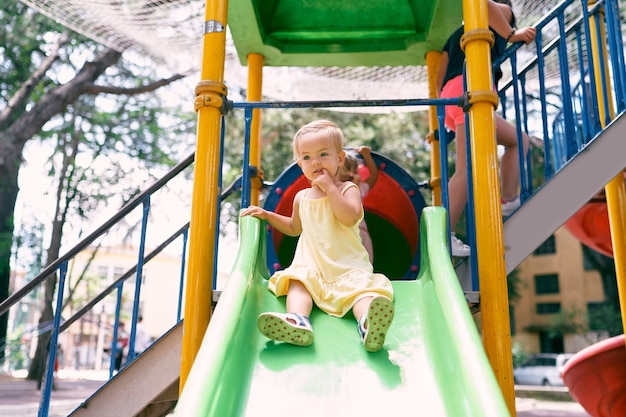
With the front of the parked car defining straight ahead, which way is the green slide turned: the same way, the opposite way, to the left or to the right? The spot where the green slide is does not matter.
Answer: to the left

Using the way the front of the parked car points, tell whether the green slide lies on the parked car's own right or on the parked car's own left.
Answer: on the parked car's own left

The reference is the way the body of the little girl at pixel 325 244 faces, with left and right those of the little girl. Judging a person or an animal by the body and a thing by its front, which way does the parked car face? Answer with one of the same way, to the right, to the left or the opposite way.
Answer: to the right

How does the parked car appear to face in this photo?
to the viewer's left

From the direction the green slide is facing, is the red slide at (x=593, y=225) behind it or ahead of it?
behind

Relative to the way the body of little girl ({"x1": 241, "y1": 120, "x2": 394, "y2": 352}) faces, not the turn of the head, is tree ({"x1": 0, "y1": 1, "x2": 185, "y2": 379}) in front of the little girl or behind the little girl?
behind

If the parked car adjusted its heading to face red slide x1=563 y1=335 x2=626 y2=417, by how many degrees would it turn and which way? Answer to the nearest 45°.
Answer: approximately 90° to its left

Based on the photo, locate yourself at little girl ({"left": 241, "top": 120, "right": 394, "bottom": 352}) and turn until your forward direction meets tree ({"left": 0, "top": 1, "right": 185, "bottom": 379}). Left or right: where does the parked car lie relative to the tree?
right

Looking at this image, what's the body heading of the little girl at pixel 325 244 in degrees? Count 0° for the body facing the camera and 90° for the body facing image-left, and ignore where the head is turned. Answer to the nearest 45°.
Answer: approximately 0°

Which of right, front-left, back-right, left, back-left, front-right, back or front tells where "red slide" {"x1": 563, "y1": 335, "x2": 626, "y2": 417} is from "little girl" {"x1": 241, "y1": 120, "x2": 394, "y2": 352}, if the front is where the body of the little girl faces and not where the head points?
back-left

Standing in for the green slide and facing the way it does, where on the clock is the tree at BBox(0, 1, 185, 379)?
The tree is roughly at 5 o'clock from the green slide.
